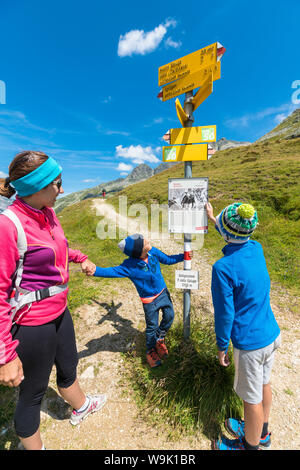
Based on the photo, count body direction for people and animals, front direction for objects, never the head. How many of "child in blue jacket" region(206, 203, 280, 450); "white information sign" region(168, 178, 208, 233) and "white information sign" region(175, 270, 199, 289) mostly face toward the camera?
2

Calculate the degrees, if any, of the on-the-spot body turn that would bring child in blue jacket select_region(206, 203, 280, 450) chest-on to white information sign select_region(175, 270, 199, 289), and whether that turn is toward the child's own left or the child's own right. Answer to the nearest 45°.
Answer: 0° — they already face it

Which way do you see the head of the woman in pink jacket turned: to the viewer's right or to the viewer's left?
to the viewer's right

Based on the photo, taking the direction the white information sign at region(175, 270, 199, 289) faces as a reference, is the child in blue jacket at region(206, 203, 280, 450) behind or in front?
in front

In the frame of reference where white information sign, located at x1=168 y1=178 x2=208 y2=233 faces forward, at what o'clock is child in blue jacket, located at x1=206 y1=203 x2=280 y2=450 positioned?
The child in blue jacket is roughly at 11 o'clock from the white information sign.

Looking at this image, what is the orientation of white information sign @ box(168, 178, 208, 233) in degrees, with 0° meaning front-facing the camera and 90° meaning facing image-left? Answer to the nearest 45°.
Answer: approximately 0°

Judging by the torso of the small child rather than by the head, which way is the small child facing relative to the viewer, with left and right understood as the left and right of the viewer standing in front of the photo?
facing the viewer and to the right of the viewer

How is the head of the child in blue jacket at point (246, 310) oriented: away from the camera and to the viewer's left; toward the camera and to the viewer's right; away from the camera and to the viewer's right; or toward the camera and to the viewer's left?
away from the camera and to the viewer's left

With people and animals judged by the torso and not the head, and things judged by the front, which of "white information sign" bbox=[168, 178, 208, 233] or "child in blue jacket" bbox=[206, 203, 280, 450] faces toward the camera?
the white information sign

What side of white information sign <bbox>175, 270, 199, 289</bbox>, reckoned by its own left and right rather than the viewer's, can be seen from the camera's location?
front

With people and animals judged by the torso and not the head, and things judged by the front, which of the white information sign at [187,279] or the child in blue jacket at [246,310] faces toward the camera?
the white information sign

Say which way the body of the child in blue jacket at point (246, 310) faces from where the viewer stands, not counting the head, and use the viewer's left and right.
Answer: facing away from the viewer and to the left of the viewer
